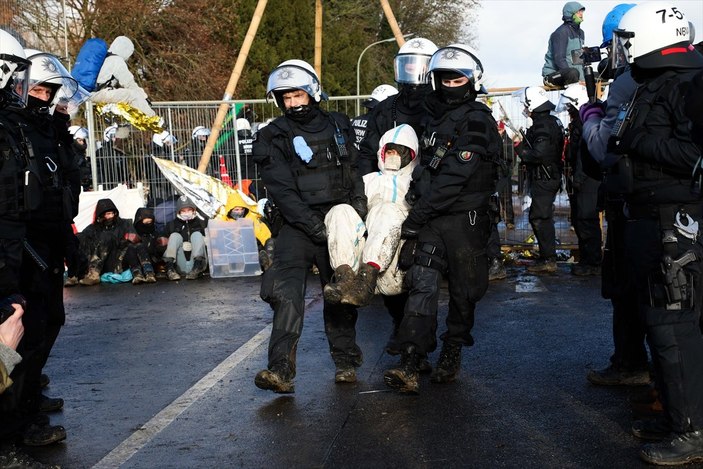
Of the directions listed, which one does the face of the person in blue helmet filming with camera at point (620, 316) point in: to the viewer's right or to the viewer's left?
to the viewer's left

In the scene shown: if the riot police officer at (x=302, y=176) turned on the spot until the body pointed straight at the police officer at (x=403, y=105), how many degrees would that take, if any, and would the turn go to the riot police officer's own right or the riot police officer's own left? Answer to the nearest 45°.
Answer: approximately 135° to the riot police officer's own left

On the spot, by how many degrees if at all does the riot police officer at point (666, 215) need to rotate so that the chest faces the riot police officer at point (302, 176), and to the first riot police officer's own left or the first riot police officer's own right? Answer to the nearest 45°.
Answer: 0° — they already face them

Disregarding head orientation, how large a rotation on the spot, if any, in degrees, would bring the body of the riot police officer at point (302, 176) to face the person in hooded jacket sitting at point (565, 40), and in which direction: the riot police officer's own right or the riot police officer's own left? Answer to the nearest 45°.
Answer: approximately 135° to the riot police officer's own left
